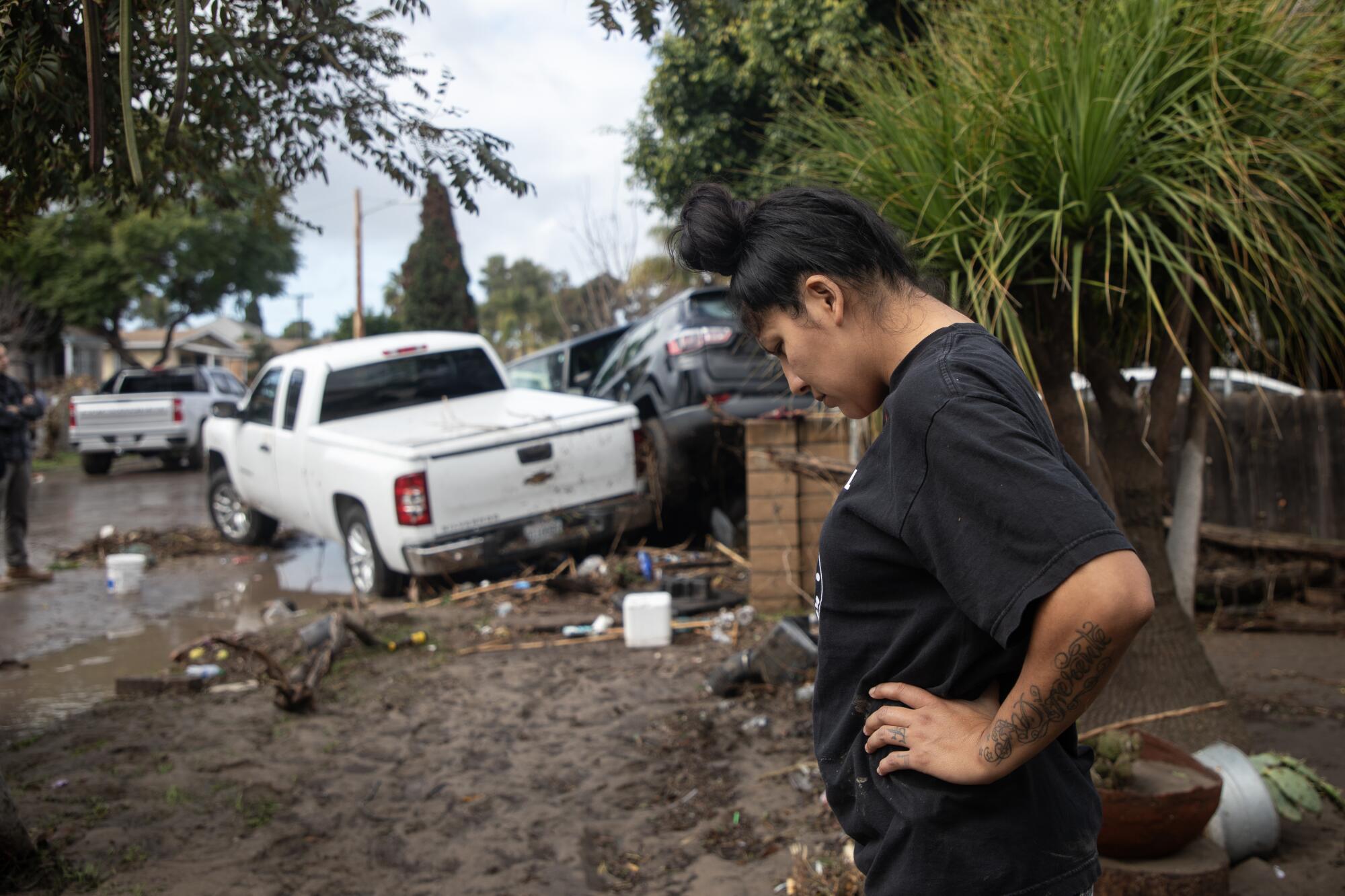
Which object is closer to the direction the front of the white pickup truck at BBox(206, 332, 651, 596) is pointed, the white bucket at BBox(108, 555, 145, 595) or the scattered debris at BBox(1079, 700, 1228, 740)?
the white bucket

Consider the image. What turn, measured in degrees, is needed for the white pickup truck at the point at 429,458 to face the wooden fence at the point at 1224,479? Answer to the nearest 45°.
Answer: approximately 135° to its right

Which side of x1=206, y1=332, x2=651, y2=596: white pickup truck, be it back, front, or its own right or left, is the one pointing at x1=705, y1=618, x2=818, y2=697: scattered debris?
back

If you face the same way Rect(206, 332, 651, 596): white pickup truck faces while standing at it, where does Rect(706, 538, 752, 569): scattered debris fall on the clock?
The scattered debris is roughly at 5 o'clock from the white pickup truck.

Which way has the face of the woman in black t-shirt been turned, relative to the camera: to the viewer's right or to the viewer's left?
to the viewer's left

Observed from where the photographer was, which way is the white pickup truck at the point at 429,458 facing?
facing away from the viewer and to the left of the viewer

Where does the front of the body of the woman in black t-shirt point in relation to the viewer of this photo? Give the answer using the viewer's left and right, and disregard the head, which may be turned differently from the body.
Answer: facing to the left of the viewer

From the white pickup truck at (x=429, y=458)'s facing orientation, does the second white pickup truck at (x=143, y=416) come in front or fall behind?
in front

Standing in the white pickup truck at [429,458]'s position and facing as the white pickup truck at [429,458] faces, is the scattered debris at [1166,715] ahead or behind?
behind

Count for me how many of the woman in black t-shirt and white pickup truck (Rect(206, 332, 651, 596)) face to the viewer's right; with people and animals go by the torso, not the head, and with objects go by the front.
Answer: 0
